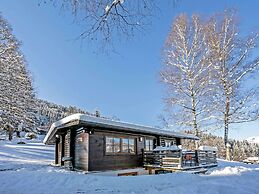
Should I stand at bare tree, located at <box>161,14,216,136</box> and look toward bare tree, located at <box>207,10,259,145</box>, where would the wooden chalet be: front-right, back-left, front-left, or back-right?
back-right

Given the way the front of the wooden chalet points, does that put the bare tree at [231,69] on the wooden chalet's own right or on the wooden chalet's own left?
on the wooden chalet's own left

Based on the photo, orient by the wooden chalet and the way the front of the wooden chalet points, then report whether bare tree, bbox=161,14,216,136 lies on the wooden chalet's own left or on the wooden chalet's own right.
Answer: on the wooden chalet's own left

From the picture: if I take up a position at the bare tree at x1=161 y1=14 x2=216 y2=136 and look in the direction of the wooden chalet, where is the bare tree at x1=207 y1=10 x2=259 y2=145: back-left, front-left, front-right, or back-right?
back-left

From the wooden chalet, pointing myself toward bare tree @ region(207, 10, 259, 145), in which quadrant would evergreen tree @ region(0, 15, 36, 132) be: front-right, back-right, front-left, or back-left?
back-left

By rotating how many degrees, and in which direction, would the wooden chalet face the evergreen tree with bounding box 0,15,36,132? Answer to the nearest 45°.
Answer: approximately 180°

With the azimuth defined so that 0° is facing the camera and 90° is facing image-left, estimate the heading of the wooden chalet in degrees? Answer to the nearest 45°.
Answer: approximately 315°
